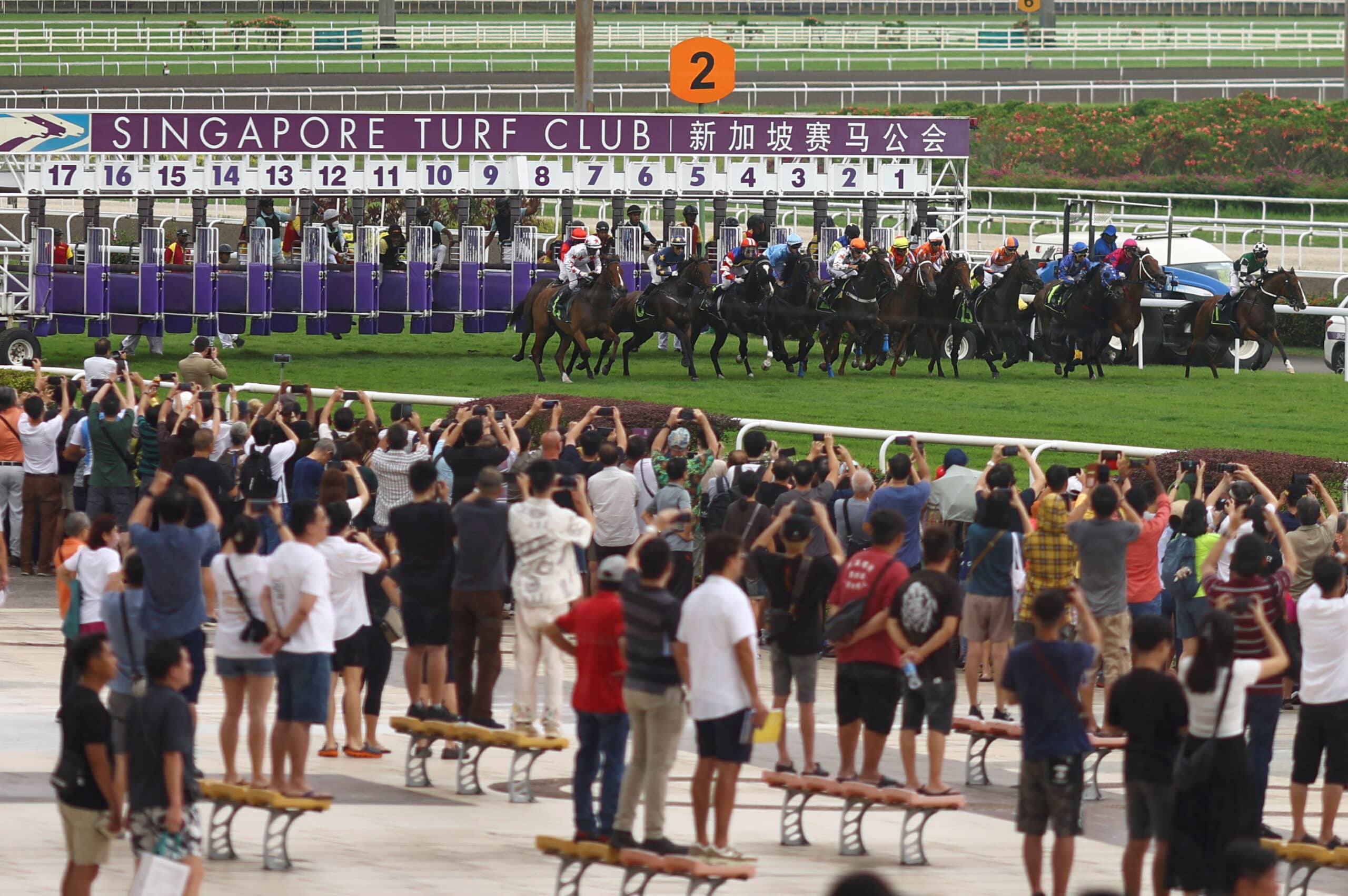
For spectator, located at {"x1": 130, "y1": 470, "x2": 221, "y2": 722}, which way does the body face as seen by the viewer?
away from the camera

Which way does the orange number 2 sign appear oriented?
toward the camera

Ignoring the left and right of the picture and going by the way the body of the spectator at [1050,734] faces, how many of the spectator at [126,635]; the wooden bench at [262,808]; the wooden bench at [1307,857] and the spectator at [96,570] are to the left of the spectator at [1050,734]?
3

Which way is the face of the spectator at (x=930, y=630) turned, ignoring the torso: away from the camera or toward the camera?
away from the camera

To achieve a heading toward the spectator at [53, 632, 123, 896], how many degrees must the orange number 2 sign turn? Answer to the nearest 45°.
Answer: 0° — it already faces them

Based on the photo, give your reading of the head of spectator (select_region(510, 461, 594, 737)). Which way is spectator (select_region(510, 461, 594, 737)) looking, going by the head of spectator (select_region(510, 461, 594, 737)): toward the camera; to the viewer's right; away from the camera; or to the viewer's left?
away from the camera

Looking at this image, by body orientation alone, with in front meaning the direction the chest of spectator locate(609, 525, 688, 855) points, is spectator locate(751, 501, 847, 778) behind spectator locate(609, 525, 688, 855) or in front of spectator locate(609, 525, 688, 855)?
in front

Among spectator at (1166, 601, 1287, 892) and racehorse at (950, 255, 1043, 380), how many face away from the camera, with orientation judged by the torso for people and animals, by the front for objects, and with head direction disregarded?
1

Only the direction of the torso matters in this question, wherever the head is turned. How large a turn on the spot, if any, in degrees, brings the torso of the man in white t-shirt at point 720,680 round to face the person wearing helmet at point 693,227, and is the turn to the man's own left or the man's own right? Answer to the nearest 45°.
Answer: approximately 45° to the man's own left

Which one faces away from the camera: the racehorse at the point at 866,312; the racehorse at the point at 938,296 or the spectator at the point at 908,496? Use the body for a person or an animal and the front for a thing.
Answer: the spectator

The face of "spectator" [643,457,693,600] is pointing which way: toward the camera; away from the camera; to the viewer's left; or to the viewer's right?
away from the camera

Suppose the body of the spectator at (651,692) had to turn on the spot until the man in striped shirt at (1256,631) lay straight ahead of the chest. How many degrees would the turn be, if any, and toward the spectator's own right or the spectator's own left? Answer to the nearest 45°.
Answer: approximately 45° to the spectator's own right

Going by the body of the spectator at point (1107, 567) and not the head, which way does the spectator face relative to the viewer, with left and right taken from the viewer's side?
facing away from the viewer

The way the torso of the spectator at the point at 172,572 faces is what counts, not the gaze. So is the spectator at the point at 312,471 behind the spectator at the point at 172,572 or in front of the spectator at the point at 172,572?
in front

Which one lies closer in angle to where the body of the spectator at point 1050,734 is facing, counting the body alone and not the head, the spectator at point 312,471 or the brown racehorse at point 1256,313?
the brown racehorse
